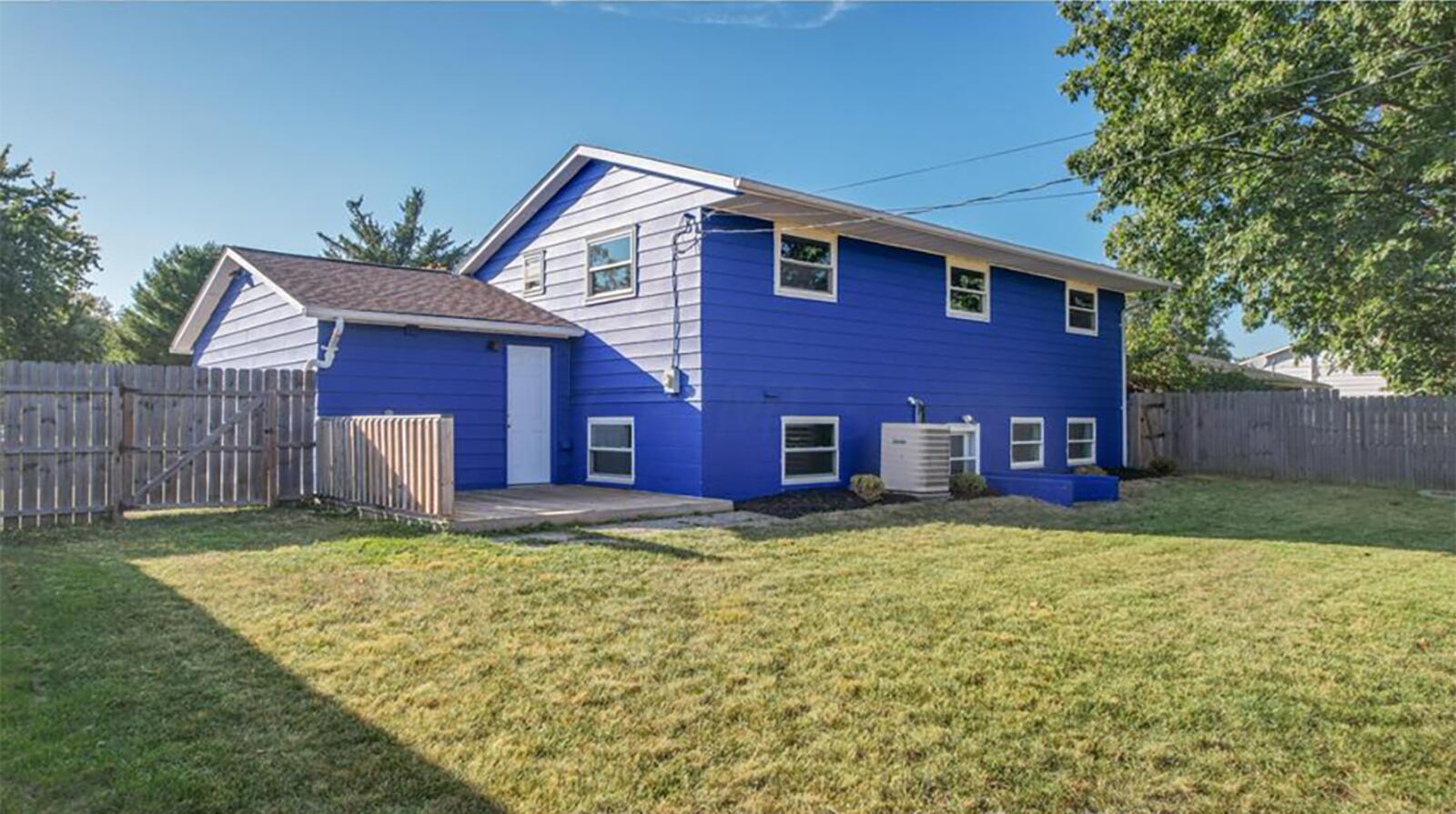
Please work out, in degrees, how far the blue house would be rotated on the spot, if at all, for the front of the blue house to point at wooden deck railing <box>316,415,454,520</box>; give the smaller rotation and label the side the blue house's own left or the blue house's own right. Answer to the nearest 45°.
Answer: approximately 90° to the blue house's own left

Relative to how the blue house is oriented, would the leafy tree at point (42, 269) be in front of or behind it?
in front

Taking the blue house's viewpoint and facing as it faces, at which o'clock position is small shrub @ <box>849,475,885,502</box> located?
The small shrub is roughly at 5 o'clock from the blue house.

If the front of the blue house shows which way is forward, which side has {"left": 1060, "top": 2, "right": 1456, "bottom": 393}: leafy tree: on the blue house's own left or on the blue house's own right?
on the blue house's own right

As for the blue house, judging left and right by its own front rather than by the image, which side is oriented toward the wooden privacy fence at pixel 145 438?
left

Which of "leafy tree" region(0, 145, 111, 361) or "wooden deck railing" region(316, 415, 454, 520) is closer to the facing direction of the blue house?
the leafy tree

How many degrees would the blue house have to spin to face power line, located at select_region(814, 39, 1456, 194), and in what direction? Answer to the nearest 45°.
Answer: approximately 135° to its right

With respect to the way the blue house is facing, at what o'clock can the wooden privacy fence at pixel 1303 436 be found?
The wooden privacy fence is roughly at 4 o'clock from the blue house.

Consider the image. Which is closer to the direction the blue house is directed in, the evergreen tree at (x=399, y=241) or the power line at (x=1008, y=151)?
the evergreen tree
